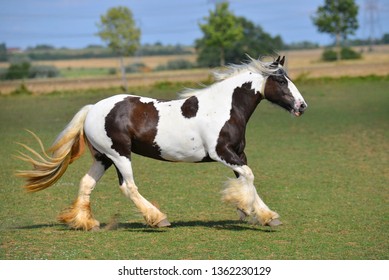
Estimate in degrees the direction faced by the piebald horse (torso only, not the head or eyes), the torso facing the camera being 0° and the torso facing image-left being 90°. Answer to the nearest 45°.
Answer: approximately 270°

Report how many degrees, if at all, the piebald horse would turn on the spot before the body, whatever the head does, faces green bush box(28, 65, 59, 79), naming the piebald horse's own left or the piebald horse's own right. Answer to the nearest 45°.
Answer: approximately 90° to the piebald horse's own left

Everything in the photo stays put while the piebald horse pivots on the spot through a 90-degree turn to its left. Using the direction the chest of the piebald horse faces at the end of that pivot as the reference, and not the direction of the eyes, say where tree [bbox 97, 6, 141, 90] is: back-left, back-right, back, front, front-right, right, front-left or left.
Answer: front

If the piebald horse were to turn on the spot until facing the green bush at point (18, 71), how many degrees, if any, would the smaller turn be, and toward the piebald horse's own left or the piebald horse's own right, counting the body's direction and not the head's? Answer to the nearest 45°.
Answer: approximately 90° to the piebald horse's own left
